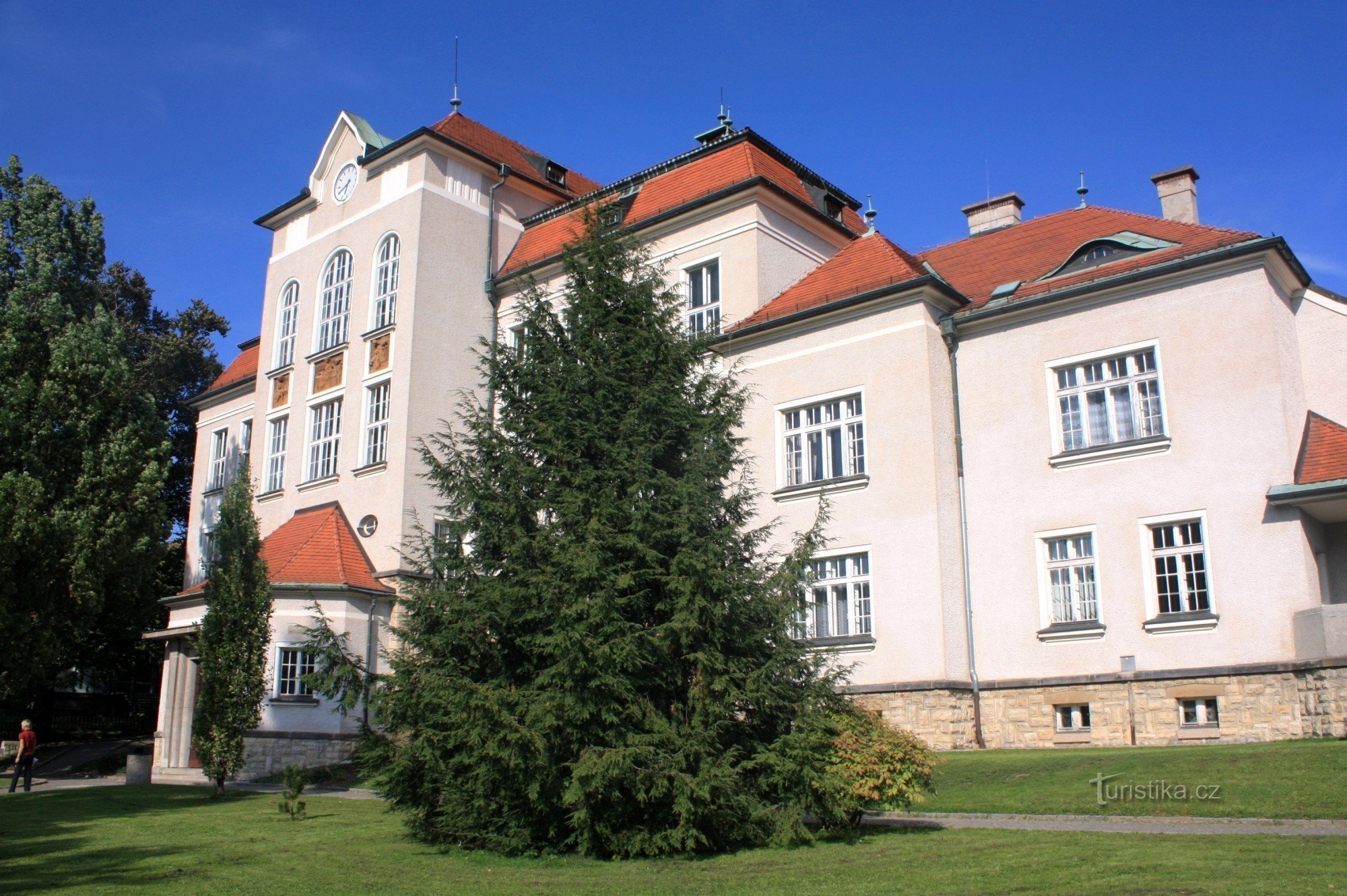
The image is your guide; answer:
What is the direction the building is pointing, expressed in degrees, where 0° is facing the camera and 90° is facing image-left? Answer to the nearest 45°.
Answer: approximately 45°

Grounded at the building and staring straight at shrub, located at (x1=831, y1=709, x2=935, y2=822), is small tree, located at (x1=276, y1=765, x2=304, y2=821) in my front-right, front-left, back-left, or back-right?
front-right

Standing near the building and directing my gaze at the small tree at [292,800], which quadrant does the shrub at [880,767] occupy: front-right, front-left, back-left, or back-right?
front-left

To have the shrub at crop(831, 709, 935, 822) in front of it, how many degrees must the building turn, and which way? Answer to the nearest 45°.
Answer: approximately 45° to its left

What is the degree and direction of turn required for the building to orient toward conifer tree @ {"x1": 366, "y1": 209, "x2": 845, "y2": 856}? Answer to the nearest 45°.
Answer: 0° — it already faces it

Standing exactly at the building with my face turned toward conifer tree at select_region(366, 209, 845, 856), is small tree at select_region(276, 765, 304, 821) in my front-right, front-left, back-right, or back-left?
front-right
